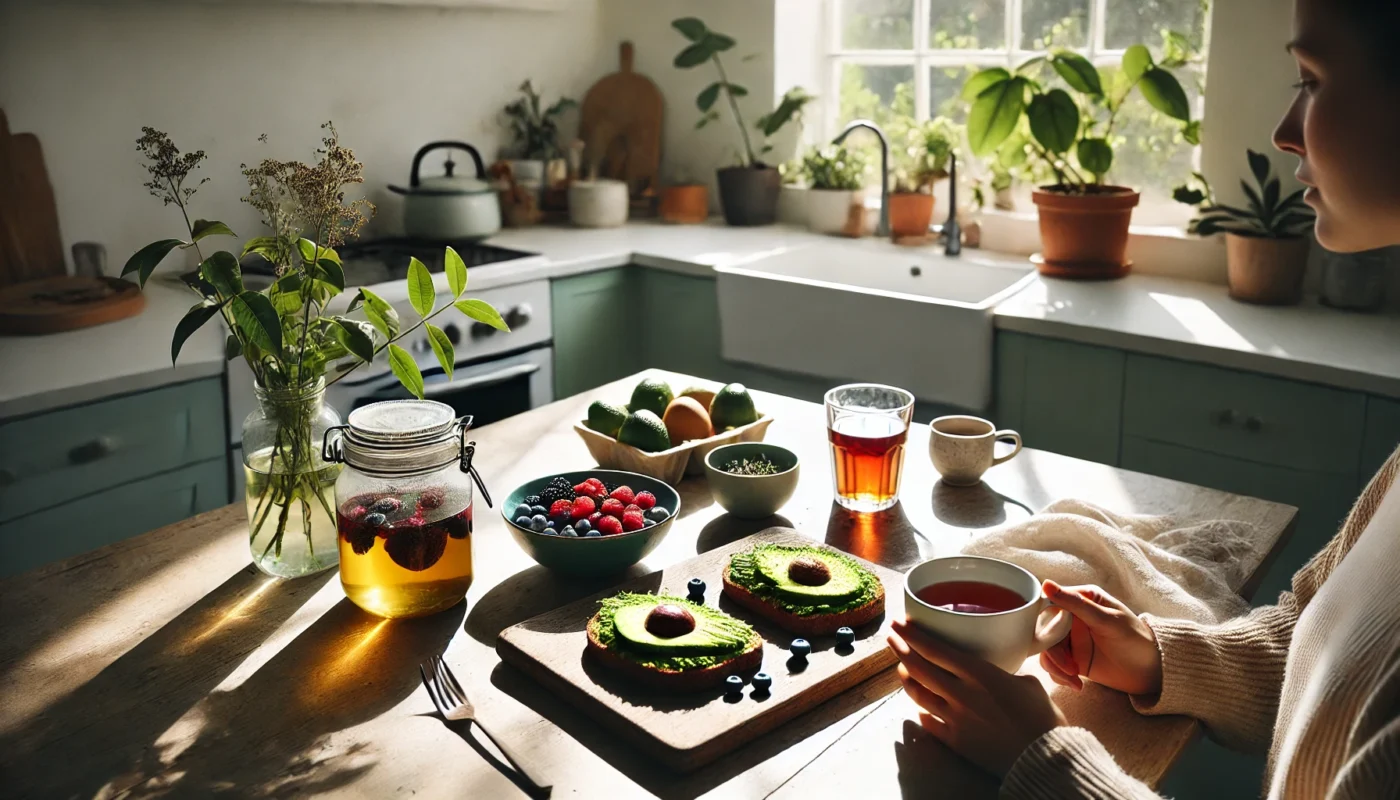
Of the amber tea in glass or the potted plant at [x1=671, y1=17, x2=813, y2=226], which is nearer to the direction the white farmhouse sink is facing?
the amber tea in glass

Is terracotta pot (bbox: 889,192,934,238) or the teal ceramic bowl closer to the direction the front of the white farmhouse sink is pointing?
the teal ceramic bowl

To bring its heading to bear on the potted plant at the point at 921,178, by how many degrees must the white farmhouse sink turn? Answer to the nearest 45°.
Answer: approximately 135° to its right

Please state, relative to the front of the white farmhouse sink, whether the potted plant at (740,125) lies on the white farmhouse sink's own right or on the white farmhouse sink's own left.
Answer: on the white farmhouse sink's own right

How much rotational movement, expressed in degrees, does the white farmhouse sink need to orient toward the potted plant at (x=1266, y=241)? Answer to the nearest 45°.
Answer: approximately 135° to its left

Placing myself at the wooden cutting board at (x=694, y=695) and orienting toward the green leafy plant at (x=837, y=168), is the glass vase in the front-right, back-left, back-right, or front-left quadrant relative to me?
front-left

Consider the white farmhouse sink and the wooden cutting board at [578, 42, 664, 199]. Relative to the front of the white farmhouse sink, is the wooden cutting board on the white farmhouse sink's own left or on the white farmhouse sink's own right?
on the white farmhouse sink's own right

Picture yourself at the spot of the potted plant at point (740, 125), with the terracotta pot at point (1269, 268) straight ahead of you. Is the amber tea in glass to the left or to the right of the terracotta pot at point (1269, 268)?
right

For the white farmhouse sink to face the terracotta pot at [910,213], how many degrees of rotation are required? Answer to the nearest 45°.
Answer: approximately 135° to its right

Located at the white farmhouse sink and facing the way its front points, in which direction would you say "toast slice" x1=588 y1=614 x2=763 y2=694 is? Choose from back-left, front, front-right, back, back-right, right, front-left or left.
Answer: front-left

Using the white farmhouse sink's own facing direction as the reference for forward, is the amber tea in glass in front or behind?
in front

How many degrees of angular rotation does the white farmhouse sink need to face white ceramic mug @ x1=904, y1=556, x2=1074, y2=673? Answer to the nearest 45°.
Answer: approximately 45° to its left

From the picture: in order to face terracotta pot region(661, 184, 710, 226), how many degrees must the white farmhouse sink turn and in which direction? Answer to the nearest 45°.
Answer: approximately 90° to its right

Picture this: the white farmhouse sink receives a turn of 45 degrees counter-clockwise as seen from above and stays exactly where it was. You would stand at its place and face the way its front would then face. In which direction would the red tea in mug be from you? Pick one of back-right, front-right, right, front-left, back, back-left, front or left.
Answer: front

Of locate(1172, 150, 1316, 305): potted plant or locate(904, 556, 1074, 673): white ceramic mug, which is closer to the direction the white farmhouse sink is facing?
the white ceramic mug

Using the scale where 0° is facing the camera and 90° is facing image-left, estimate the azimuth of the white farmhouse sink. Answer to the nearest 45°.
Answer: approximately 45°
